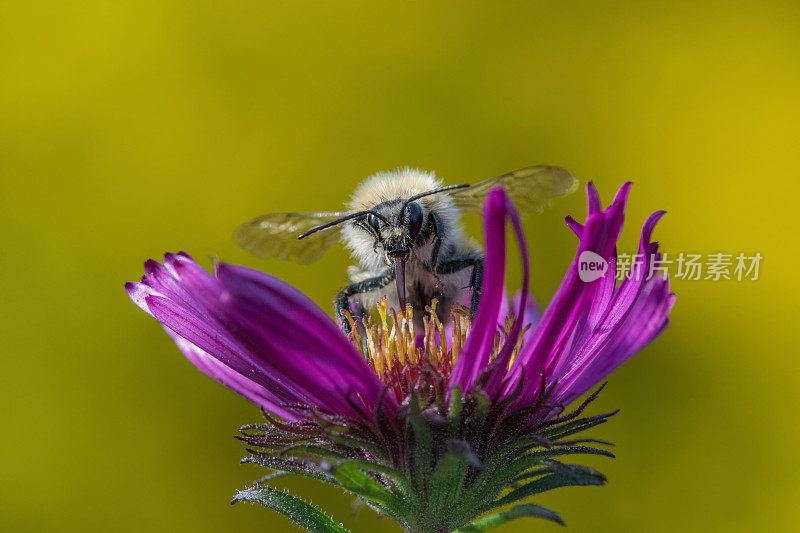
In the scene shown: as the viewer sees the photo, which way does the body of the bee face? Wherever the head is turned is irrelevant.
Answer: toward the camera
